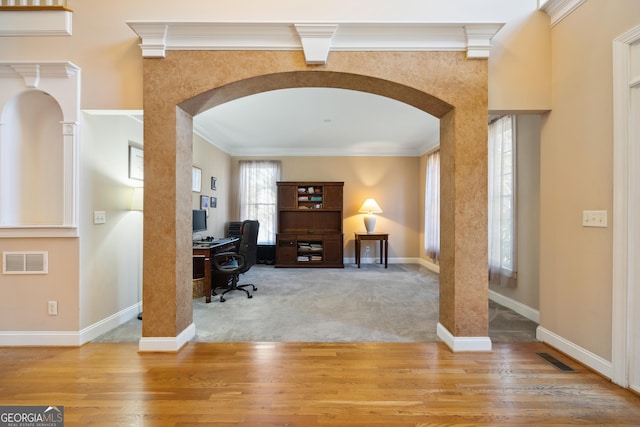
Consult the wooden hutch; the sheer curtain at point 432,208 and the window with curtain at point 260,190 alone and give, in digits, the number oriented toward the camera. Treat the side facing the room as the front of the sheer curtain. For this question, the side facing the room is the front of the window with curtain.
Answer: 2

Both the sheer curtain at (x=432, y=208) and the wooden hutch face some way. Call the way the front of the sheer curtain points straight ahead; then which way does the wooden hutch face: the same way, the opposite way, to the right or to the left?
to the left

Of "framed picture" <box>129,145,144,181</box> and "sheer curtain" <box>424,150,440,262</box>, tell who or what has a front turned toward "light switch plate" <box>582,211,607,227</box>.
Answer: the framed picture

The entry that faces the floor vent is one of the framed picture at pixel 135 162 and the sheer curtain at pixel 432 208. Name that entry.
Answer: the framed picture

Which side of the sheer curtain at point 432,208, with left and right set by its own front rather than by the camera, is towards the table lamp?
front

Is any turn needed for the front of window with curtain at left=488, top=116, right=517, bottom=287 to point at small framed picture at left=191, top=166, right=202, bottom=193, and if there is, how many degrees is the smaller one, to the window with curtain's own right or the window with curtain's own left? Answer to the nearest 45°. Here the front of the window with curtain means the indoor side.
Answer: approximately 45° to the window with curtain's own right

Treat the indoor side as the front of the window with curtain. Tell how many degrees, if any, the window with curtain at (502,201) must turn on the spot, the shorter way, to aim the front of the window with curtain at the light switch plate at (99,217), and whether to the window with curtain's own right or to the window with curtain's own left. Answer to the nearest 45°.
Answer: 0° — it already faces it

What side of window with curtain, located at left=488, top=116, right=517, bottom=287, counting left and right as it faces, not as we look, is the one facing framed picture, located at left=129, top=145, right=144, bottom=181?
front

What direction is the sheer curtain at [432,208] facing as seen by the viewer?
to the viewer's left

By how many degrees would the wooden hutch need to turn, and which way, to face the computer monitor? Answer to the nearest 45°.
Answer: approximately 45° to its right

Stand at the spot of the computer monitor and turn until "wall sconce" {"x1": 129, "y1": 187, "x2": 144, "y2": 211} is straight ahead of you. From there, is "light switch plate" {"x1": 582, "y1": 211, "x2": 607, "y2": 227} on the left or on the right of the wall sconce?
left

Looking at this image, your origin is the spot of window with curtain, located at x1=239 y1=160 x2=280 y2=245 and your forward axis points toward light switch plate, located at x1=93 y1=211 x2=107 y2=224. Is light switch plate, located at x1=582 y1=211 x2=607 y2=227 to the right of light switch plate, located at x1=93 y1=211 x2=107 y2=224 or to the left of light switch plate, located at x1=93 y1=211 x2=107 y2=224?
left

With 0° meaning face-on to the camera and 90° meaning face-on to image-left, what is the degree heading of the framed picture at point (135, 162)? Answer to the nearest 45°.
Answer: approximately 315°

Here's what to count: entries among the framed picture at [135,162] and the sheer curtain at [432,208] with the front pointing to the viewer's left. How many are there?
1

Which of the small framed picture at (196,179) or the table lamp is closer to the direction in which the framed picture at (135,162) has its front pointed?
the table lamp

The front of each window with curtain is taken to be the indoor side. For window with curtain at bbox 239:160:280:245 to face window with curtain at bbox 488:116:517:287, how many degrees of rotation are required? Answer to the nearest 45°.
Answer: approximately 45° to its left

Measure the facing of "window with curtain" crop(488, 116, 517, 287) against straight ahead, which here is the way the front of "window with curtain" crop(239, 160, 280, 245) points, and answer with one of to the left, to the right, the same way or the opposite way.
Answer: to the right
